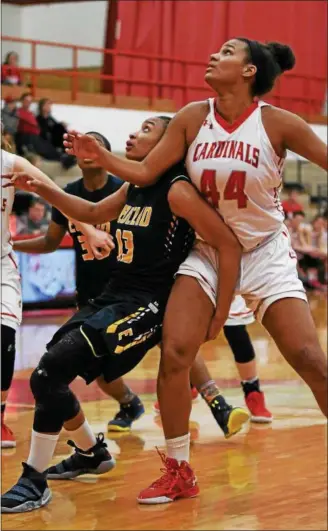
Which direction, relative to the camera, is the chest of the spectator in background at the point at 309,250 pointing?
toward the camera

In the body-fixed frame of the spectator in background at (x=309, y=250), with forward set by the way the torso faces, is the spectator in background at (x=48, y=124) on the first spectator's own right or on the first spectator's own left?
on the first spectator's own right

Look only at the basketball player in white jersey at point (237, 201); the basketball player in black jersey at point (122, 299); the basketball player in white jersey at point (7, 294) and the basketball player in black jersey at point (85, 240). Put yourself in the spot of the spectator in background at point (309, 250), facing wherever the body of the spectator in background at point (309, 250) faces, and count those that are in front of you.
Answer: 4

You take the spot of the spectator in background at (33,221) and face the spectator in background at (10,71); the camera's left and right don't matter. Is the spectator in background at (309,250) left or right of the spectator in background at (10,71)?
right

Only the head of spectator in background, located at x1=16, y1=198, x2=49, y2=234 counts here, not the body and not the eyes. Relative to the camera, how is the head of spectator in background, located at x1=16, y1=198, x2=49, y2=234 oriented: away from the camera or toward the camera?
toward the camera

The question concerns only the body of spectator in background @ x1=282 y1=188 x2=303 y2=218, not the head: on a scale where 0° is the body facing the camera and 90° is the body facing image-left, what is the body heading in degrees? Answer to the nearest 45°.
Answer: approximately 0°

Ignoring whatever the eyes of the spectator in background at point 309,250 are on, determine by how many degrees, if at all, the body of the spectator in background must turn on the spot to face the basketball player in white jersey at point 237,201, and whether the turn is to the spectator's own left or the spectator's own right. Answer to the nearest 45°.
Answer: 0° — they already face them

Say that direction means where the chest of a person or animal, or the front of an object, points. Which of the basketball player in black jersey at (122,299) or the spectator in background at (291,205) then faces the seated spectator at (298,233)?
the spectator in background

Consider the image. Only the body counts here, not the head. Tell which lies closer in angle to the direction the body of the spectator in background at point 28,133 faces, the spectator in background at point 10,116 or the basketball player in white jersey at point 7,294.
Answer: the basketball player in white jersey

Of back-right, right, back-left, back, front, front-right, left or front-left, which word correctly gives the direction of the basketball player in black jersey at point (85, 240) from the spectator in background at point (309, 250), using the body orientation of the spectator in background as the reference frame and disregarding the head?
front

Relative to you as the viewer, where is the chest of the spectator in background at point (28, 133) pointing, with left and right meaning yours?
facing the viewer and to the right of the viewer

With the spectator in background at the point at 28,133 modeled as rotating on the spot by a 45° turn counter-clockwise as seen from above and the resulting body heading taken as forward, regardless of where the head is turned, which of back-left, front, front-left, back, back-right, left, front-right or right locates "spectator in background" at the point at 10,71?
left

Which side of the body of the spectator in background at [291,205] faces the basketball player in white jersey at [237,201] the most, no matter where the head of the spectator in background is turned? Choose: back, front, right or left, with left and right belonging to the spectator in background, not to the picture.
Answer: front

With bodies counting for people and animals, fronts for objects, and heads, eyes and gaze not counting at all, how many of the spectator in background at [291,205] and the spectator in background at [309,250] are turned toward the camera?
2
